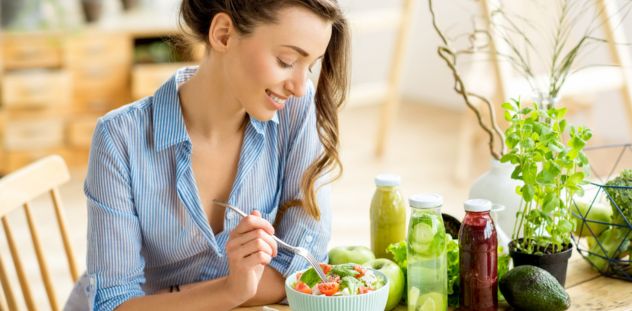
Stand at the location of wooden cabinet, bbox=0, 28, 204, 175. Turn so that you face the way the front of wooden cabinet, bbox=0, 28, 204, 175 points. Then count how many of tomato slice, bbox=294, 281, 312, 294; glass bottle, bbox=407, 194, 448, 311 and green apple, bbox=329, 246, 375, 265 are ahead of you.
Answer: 3

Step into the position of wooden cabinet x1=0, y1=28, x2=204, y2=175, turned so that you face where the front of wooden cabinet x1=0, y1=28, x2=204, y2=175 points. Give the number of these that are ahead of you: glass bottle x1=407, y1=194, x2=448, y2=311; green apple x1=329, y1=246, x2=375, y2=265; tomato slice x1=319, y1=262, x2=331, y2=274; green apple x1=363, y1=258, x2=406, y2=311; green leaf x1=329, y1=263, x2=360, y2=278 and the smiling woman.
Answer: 6

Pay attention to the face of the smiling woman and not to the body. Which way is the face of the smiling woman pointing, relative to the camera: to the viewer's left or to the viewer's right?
to the viewer's right

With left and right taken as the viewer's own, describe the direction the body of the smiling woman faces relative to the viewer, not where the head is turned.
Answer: facing the viewer and to the right of the viewer

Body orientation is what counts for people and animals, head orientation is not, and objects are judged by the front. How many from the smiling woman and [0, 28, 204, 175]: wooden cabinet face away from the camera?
0

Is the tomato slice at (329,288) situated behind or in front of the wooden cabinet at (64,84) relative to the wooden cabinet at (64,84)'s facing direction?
in front

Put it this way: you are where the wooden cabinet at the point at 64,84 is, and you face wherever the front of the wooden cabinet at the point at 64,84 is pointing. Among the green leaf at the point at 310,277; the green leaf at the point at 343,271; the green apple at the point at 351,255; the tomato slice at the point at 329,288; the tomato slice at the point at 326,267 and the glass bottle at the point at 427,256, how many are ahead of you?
6

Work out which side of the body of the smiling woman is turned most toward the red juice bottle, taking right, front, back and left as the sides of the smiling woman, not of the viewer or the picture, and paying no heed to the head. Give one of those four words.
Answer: front

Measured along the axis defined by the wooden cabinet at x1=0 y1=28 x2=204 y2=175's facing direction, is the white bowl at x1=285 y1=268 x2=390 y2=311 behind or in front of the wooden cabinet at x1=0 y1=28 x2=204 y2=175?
in front
